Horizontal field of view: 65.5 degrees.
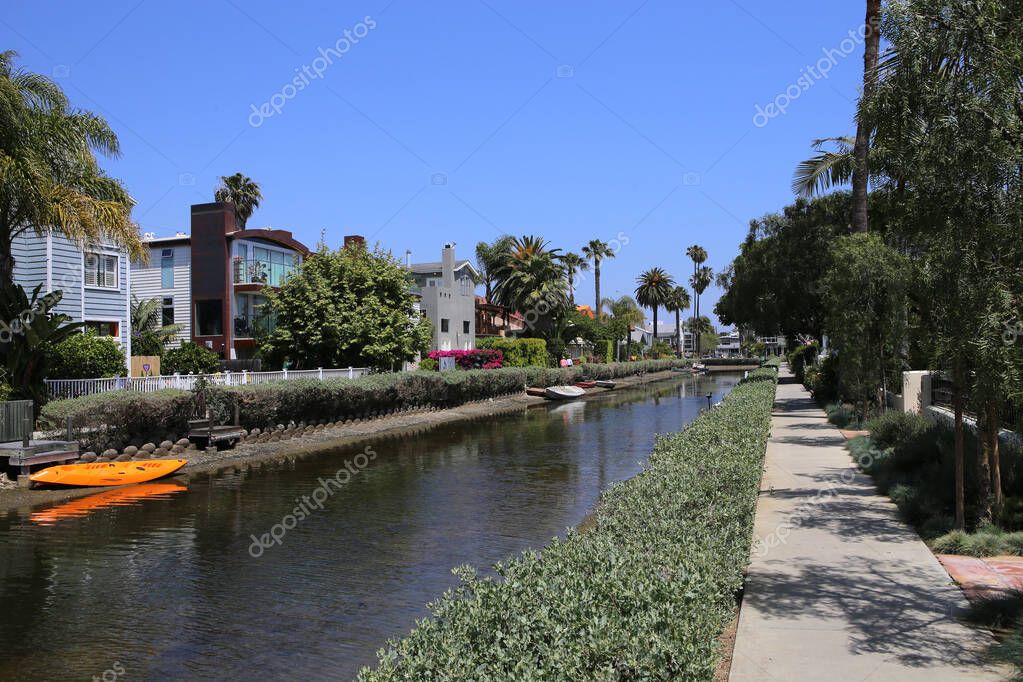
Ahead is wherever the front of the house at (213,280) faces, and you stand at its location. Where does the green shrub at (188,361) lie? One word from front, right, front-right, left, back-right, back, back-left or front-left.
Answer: front-right

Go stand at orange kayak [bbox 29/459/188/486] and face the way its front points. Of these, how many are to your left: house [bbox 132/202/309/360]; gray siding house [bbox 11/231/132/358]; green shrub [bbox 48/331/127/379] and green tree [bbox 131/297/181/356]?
4

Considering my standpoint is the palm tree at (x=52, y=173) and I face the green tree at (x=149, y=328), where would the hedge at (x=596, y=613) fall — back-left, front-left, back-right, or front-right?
back-right

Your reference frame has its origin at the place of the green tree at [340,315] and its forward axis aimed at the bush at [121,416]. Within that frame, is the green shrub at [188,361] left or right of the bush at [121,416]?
right

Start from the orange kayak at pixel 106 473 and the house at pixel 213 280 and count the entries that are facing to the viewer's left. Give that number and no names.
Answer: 0

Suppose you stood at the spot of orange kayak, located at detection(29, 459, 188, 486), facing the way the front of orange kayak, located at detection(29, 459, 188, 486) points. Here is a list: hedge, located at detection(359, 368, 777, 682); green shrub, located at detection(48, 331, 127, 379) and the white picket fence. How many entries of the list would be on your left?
2

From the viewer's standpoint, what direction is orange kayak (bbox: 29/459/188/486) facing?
to the viewer's right

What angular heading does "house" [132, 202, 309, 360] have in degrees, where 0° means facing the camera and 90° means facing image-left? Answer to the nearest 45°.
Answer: approximately 315°

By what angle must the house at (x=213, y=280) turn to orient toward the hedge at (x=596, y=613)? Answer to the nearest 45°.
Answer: approximately 45° to its right

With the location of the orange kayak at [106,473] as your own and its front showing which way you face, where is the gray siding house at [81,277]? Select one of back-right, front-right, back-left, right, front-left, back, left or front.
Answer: left

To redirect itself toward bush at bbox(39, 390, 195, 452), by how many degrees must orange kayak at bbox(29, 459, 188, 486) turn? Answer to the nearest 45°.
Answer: approximately 90° to its left
